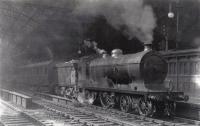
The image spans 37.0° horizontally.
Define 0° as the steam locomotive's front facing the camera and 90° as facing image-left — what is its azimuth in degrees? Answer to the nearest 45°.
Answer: approximately 315°

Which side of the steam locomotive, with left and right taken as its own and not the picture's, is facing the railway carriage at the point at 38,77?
back

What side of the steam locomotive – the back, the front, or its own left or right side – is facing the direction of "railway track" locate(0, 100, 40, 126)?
right
